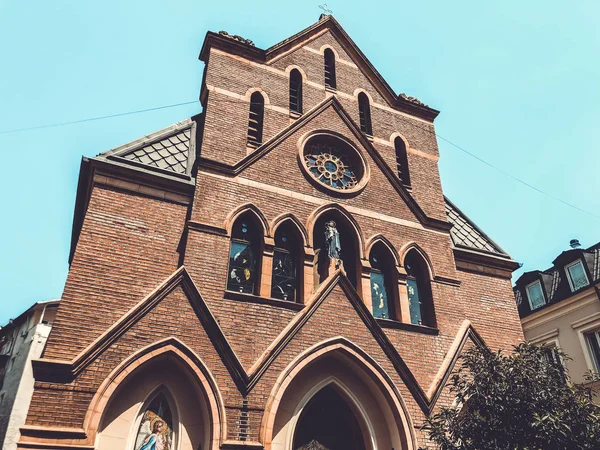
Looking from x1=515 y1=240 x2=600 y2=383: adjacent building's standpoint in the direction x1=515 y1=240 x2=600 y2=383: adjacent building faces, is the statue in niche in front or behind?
in front

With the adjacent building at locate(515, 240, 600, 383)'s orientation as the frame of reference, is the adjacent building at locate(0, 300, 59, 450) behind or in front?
in front

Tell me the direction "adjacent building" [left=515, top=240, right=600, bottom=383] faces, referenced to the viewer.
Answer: facing the viewer and to the left of the viewer

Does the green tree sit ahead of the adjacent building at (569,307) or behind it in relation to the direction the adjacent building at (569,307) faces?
ahead
